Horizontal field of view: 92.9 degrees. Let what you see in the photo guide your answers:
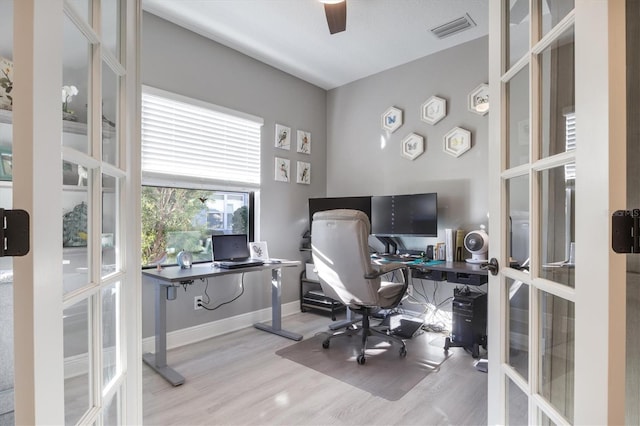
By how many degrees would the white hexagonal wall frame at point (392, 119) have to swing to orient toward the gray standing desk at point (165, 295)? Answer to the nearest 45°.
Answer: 0° — it already faces it

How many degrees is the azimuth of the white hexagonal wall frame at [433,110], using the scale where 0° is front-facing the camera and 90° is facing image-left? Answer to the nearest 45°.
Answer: approximately 45°

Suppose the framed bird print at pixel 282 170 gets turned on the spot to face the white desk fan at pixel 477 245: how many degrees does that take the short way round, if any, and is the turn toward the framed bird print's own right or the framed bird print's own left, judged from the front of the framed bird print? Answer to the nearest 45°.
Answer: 0° — it already faces it

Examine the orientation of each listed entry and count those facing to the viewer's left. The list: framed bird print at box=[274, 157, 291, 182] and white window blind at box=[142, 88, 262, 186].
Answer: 0

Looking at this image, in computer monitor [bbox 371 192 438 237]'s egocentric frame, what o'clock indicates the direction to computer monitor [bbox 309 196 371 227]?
computer monitor [bbox 309 196 371 227] is roughly at 2 o'clock from computer monitor [bbox 371 192 438 237].

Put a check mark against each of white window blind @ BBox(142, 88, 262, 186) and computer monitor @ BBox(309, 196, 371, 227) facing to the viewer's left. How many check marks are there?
0

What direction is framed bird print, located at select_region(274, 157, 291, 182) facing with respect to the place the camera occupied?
facing the viewer and to the right of the viewer

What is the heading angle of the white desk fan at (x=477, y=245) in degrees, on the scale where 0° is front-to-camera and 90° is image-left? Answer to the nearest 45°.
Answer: approximately 45°
